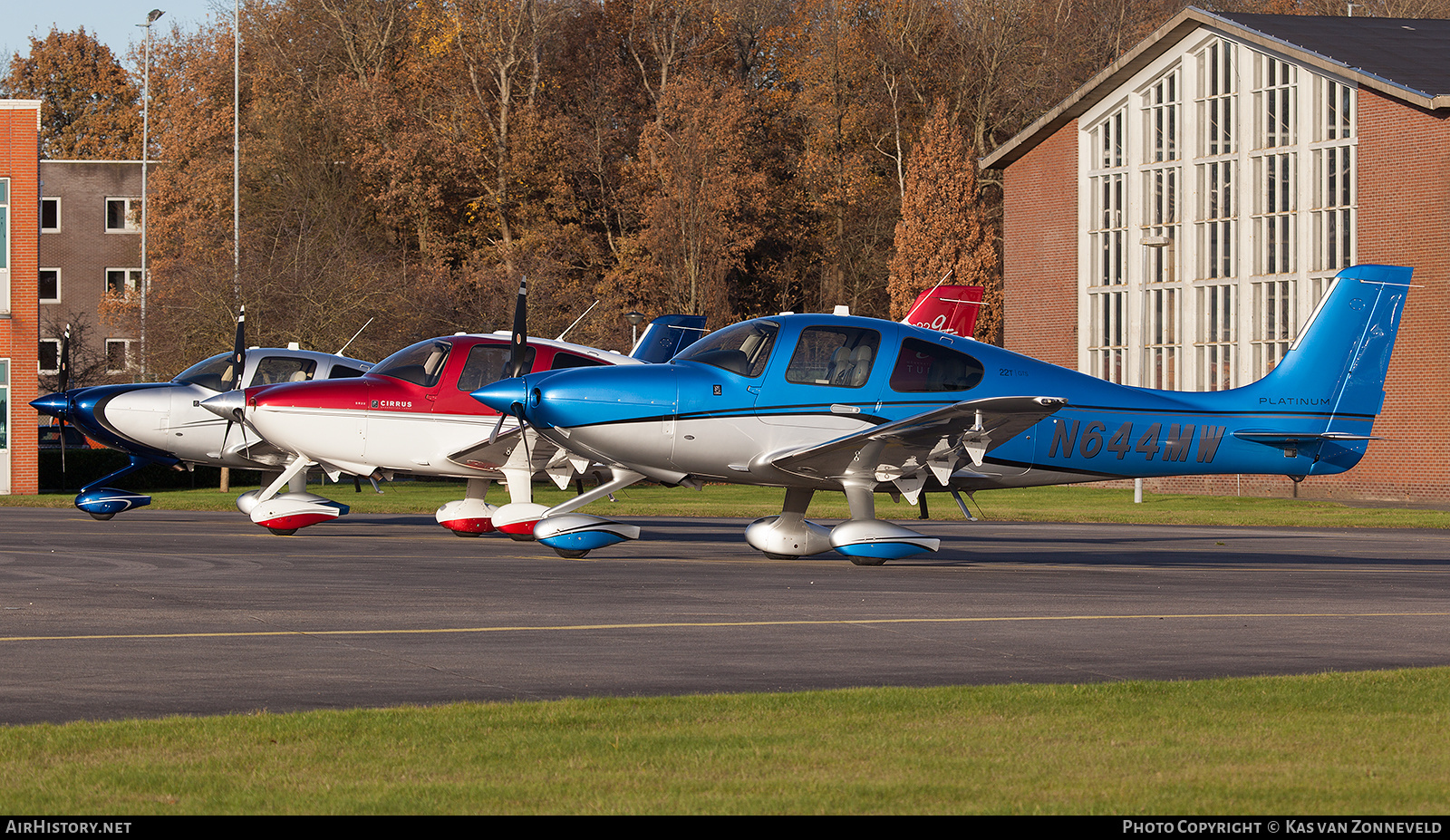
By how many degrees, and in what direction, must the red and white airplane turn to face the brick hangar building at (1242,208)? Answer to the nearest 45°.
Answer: approximately 135° to its right

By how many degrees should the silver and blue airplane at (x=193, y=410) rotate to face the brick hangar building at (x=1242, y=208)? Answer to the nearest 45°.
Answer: approximately 135° to its right

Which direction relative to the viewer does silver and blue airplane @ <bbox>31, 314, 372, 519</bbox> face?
to the viewer's left

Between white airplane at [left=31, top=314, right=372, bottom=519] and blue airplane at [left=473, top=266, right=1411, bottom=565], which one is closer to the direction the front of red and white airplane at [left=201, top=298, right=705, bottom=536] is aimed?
the white airplane

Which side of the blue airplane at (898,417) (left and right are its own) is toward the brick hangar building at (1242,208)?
right

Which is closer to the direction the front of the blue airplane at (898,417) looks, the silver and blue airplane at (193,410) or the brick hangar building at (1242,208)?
the silver and blue airplane

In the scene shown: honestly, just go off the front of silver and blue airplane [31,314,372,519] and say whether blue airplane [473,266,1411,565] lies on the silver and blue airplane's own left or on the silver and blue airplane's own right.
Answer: on the silver and blue airplane's own left

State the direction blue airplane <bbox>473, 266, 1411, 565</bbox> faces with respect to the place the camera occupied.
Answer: facing to the left of the viewer

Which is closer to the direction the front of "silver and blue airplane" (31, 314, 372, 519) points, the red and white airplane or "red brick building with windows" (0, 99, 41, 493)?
the red brick building with windows

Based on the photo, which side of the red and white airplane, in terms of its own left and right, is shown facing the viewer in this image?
left

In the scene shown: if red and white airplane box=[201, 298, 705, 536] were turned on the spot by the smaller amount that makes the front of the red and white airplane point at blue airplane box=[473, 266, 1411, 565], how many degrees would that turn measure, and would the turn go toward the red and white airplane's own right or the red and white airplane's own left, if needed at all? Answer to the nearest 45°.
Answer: approximately 135° to the red and white airplane's own left

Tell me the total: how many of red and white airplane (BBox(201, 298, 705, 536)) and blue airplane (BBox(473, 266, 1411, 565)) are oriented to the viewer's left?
2
